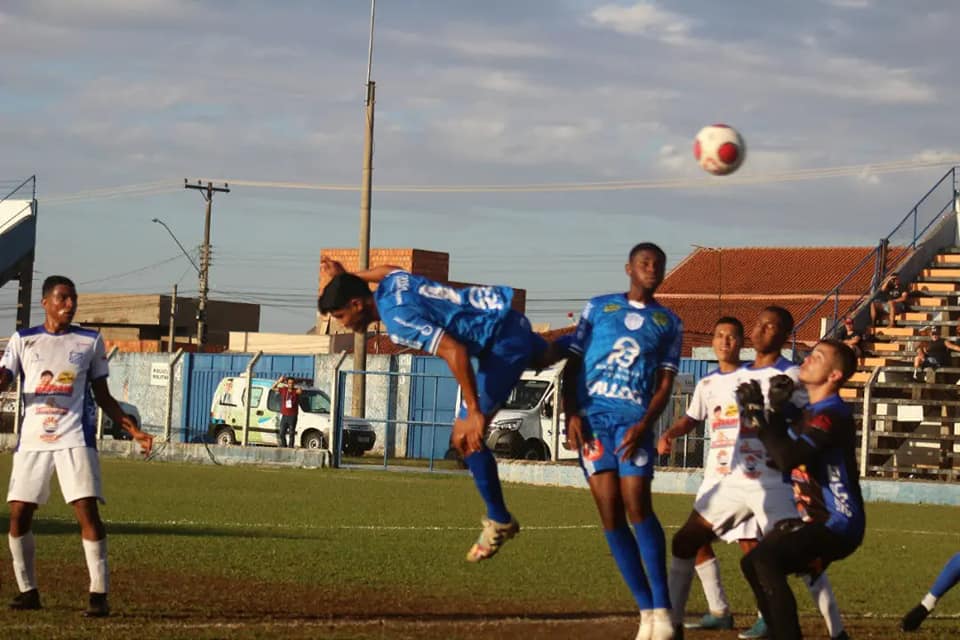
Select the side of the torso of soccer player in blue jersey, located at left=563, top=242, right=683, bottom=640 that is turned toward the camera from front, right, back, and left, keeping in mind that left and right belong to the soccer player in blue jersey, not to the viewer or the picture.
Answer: front

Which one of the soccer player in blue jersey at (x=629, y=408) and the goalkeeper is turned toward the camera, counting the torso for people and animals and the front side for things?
the soccer player in blue jersey

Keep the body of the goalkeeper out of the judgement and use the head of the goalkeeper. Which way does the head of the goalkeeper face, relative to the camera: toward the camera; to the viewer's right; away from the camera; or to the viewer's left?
to the viewer's left

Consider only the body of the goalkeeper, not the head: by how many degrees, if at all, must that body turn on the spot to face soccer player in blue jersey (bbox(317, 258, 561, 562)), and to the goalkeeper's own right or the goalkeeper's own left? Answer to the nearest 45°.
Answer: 0° — they already face them

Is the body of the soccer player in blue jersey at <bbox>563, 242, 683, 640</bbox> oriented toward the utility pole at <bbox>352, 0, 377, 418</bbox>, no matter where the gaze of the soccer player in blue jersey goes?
no

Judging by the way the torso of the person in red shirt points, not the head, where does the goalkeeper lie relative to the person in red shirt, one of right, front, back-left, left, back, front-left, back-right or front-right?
front

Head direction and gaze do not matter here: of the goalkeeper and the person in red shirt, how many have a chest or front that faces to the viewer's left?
1

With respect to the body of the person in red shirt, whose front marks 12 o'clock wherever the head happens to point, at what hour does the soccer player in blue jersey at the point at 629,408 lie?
The soccer player in blue jersey is roughly at 12 o'clock from the person in red shirt.

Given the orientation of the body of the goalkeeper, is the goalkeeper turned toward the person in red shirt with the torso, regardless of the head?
no

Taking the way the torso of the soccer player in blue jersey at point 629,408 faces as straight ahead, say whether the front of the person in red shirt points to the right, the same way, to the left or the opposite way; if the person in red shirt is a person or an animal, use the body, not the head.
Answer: the same way

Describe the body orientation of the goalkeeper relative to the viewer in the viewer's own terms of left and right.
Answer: facing to the left of the viewer

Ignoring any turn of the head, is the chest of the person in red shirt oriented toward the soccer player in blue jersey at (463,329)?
yes

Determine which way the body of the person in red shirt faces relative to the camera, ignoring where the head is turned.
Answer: toward the camera

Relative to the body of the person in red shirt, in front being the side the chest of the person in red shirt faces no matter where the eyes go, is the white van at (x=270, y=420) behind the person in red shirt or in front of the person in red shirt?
behind

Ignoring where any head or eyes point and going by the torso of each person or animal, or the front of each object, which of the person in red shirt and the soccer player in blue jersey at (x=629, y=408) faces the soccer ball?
the person in red shirt

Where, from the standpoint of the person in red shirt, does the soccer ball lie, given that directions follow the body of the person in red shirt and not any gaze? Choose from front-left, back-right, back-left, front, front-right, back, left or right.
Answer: front

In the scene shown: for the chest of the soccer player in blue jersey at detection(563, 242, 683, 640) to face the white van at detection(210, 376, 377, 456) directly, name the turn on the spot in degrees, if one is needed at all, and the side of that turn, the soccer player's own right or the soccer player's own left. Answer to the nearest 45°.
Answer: approximately 180°
